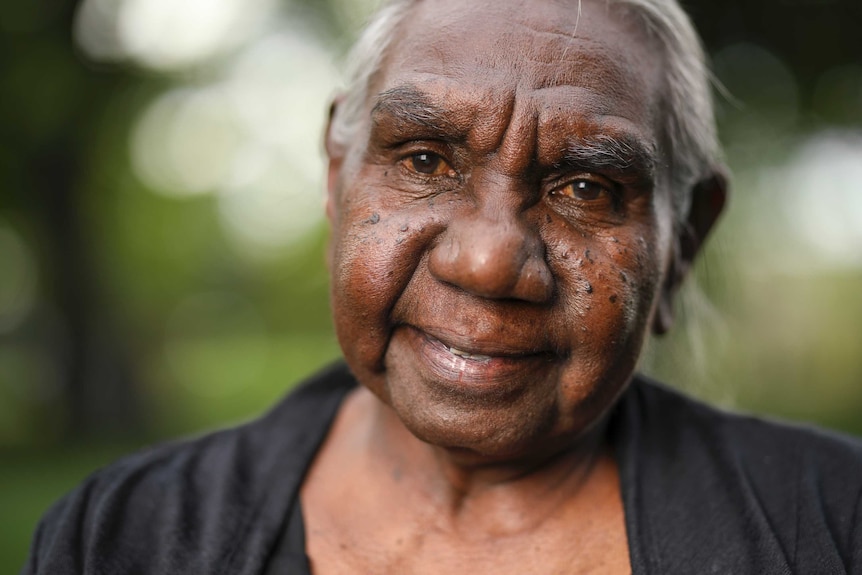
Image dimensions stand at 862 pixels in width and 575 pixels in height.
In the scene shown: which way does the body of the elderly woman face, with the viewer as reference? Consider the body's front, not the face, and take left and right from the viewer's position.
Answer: facing the viewer

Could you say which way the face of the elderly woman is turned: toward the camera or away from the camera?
toward the camera
